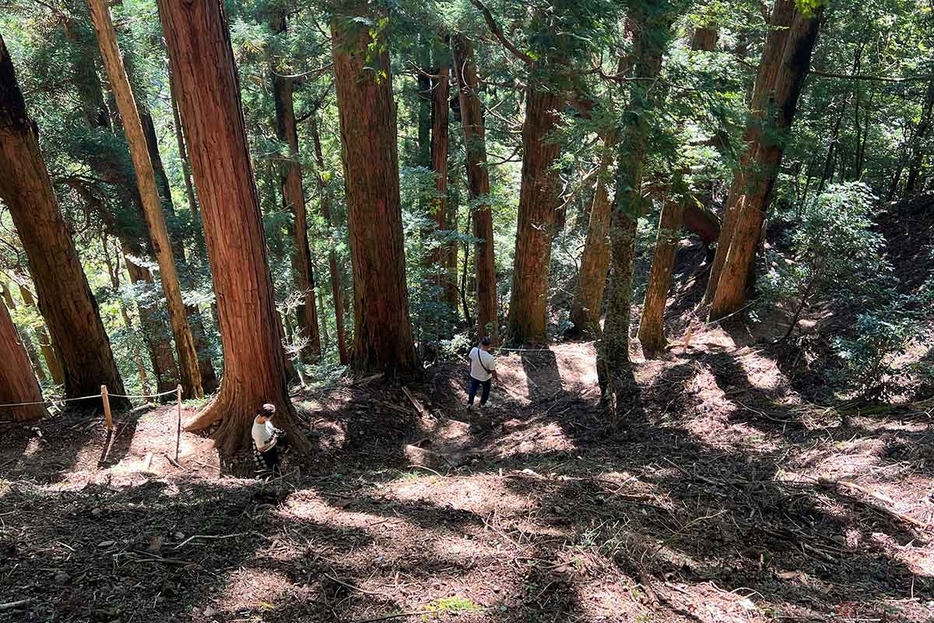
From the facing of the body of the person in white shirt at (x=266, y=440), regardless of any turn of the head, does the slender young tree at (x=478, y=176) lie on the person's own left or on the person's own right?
on the person's own left

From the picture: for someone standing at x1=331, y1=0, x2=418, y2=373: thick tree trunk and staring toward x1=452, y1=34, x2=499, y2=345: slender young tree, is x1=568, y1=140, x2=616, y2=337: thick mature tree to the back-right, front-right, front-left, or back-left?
front-right

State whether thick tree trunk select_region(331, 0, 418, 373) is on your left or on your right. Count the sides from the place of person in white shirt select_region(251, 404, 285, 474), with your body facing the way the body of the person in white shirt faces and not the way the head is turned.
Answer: on your left

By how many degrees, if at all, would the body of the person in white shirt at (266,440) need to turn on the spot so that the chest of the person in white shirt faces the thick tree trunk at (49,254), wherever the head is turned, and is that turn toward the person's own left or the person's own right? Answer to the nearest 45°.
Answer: approximately 135° to the person's own left

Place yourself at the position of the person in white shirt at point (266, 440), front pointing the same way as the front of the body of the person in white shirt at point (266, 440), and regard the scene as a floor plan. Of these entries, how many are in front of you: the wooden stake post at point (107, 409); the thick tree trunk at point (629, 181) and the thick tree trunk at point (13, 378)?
1

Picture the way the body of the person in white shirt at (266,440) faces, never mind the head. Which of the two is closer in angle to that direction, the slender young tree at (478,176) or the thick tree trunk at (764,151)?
the thick tree trunk

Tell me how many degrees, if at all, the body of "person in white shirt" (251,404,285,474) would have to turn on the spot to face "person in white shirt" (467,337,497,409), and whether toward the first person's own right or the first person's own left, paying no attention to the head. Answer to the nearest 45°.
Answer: approximately 45° to the first person's own left

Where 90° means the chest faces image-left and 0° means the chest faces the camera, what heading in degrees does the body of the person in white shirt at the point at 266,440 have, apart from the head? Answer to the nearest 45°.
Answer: approximately 270°

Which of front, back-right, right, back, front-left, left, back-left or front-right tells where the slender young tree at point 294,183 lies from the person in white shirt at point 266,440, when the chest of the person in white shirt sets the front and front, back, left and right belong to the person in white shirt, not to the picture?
left
